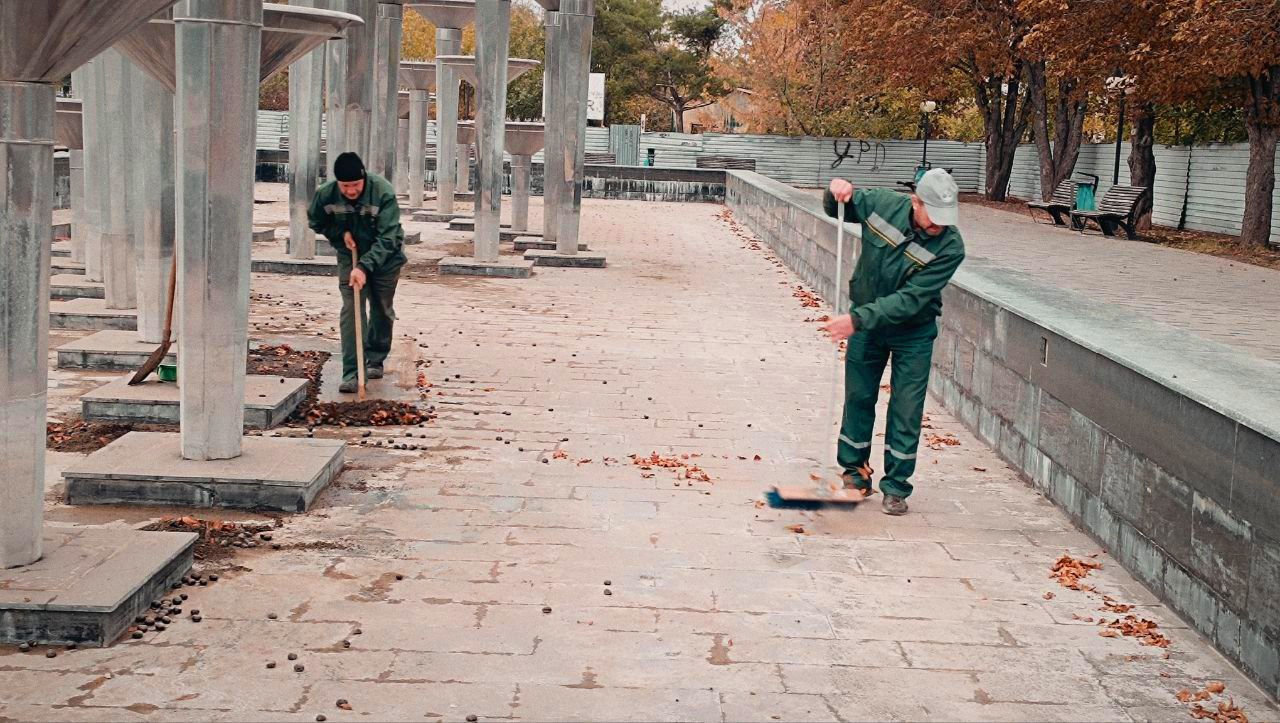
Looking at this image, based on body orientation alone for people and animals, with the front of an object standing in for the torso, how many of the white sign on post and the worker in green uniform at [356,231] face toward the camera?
2

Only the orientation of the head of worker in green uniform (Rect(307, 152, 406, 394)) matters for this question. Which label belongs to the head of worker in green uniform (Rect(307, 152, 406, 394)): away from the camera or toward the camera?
toward the camera

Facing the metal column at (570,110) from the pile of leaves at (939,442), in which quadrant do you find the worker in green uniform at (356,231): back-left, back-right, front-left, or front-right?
front-left

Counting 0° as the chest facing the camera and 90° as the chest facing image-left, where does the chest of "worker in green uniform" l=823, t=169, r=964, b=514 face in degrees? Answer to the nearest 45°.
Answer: approximately 0°

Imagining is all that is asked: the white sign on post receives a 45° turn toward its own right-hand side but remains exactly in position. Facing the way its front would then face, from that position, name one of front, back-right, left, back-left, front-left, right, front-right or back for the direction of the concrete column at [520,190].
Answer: front-left

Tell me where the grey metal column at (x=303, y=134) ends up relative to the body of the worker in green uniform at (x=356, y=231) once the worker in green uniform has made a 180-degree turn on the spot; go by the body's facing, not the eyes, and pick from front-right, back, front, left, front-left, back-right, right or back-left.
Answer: front

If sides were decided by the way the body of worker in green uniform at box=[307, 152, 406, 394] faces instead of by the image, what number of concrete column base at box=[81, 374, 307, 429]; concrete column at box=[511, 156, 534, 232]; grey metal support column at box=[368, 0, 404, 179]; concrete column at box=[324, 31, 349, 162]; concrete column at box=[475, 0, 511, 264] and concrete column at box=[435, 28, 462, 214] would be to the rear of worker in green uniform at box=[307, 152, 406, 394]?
5

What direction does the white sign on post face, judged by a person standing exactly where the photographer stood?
facing the viewer

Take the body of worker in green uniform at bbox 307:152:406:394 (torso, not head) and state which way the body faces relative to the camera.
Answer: toward the camera

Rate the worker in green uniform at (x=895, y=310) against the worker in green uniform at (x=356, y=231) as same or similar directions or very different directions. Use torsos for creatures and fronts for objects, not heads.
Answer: same or similar directions

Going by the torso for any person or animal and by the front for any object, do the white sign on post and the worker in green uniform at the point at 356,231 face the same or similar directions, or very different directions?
same or similar directions
